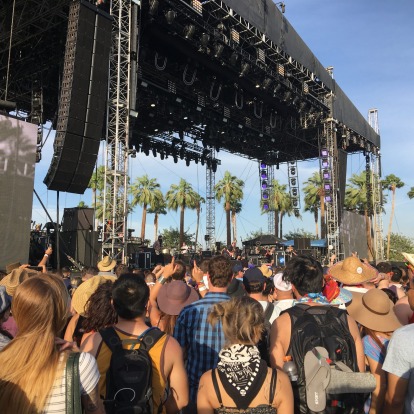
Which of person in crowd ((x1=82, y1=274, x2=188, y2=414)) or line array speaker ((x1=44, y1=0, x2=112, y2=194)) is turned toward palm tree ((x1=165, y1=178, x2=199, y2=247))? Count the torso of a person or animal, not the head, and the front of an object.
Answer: the person in crowd

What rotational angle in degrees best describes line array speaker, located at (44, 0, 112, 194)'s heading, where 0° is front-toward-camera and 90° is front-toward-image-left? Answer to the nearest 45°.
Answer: approximately 315°

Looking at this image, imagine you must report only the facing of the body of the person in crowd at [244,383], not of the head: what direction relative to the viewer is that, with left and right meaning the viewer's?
facing away from the viewer

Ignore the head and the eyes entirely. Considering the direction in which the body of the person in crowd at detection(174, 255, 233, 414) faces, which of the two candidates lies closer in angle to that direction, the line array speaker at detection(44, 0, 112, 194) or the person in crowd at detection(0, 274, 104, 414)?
the line array speaker

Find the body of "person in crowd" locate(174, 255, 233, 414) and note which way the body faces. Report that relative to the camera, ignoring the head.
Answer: away from the camera

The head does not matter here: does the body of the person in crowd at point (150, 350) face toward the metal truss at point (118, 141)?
yes

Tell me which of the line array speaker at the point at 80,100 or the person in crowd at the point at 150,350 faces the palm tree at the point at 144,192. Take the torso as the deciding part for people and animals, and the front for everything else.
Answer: the person in crowd

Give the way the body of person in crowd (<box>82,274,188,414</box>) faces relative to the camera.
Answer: away from the camera

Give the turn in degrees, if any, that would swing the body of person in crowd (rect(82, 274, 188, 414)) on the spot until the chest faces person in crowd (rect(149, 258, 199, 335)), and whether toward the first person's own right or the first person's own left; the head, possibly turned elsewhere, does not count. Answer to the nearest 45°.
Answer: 0° — they already face them

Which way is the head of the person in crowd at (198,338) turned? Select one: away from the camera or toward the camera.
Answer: away from the camera

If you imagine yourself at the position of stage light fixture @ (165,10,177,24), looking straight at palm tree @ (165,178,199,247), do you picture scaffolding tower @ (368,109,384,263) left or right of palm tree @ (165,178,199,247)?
right

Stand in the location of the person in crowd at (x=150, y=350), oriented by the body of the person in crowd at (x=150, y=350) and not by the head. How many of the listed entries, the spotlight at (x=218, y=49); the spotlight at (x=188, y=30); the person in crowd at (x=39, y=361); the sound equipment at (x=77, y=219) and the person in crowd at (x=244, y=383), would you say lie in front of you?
3
